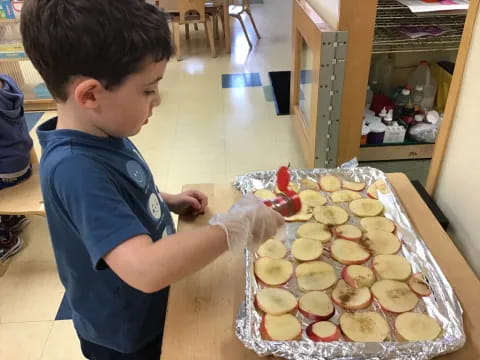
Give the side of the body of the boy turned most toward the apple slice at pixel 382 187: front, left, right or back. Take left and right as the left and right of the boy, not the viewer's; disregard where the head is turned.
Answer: front

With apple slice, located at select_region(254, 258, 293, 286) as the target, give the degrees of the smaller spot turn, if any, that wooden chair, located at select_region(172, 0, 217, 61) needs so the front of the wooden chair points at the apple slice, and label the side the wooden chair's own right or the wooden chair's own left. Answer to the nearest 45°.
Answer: approximately 180°

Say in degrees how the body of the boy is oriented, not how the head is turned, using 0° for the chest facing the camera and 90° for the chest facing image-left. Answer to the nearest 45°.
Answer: approximately 270°

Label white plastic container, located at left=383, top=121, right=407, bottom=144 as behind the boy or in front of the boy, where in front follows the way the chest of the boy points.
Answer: in front

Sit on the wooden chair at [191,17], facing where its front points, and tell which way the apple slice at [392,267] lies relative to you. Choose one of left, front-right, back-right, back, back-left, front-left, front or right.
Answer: back

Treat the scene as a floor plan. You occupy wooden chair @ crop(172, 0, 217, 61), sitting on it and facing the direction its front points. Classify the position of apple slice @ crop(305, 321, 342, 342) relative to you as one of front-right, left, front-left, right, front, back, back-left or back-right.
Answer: back

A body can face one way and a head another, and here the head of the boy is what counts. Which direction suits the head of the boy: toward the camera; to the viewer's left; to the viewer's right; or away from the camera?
to the viewer's right

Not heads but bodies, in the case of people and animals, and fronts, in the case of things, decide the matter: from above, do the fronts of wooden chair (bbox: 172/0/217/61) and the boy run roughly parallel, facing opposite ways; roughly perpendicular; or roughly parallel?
roughly perpendicular

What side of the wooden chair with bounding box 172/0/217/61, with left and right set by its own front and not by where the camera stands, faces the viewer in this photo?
back
